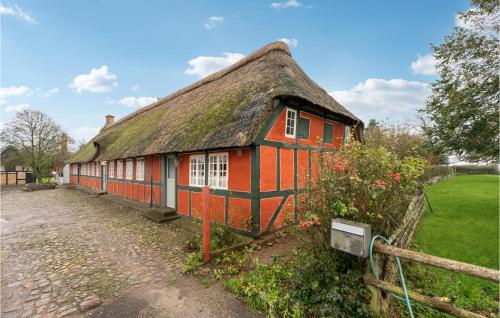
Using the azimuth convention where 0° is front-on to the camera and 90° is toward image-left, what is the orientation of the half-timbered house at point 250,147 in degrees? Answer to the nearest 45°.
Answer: approximately 45°

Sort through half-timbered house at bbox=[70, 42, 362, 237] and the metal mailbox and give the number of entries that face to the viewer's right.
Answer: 0

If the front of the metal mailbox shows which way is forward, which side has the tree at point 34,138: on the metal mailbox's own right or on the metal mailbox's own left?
on the metal mailbox's own right

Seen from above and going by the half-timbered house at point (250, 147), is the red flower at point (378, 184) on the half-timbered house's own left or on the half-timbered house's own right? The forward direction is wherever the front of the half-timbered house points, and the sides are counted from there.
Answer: on the half-timbered house's own left

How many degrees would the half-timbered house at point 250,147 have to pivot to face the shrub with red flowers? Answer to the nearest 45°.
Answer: approximately 45° to its left

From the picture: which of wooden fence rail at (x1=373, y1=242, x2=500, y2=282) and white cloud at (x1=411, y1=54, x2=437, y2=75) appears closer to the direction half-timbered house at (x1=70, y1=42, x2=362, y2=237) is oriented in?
the wooden fence rail

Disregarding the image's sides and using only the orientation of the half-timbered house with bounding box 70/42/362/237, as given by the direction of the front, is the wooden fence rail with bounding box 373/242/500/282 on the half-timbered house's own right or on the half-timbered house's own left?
on the half-timbered house's own left

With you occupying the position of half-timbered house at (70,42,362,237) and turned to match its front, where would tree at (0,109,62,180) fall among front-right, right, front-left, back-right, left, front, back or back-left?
right

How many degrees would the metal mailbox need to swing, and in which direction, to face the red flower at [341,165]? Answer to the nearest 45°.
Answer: approximately 135° to its right

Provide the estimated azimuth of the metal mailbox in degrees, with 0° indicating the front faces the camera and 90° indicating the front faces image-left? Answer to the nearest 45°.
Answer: approximately 45°

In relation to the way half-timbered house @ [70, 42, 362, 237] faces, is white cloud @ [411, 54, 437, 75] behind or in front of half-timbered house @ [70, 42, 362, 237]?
behind
